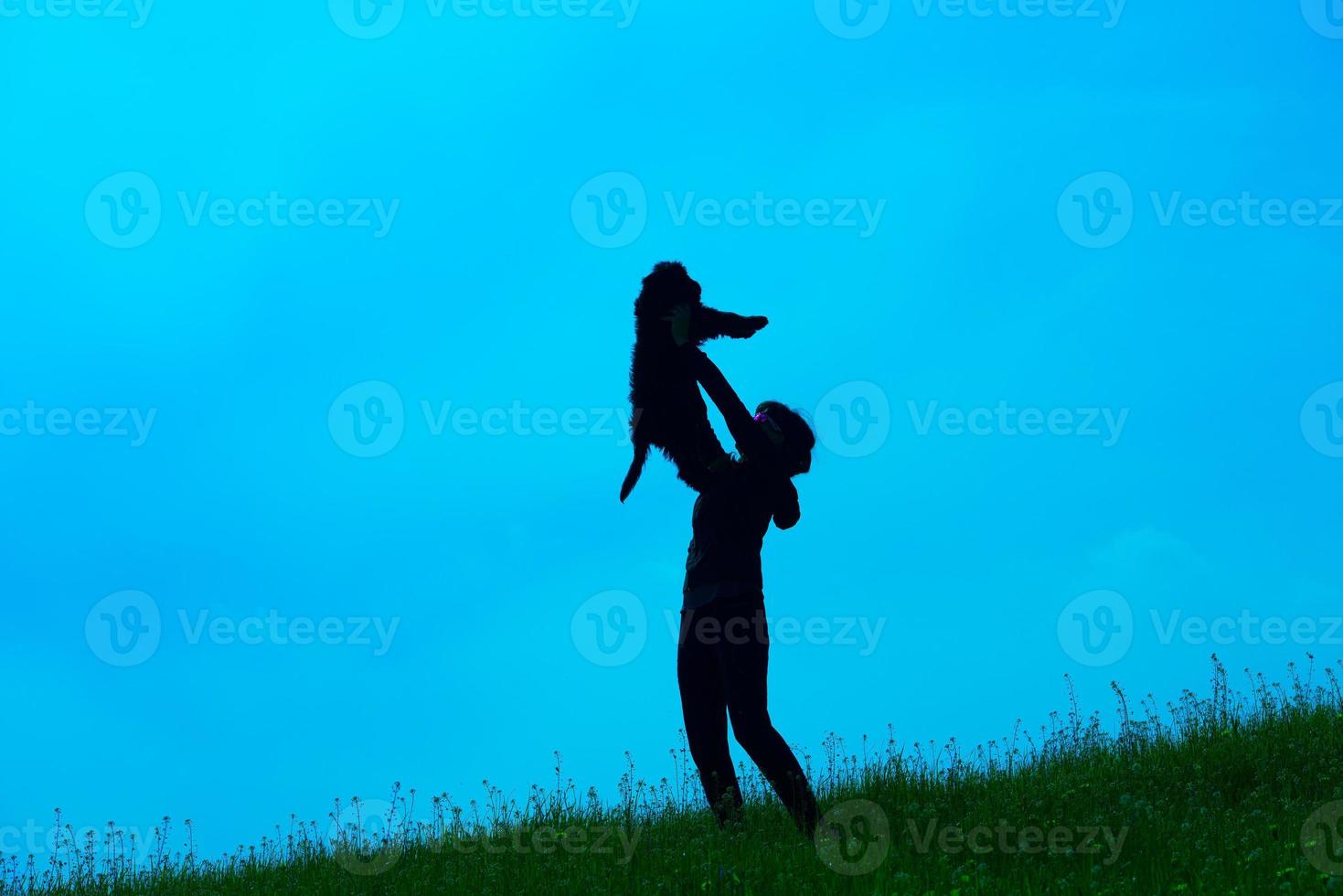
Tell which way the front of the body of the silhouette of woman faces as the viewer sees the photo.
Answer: to the viewer's left
